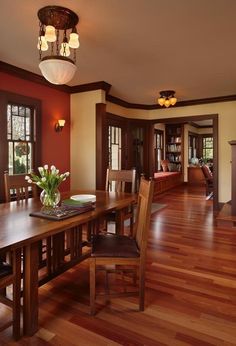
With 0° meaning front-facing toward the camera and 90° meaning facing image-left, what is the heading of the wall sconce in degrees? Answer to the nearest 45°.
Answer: approximately 315°

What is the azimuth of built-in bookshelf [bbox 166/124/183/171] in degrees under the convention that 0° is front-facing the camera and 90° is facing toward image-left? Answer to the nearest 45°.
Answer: approximately 0°

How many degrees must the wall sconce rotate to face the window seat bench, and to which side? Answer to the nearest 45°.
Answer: approximately 90° to its left

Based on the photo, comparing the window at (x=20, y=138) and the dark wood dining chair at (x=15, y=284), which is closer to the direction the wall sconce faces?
the dark wood dining chair

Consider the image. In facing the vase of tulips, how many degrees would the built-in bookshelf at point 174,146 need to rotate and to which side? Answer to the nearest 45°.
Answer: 0° — it already faces it

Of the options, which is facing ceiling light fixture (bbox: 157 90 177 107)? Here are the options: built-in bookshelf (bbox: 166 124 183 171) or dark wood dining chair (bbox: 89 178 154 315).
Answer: the built-in bookshelf

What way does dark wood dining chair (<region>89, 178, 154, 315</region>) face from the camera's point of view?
to the viewer's left

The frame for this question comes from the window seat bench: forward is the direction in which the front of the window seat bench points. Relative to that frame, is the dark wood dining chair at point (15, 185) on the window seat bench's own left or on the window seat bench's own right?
on the window seat bench's own right

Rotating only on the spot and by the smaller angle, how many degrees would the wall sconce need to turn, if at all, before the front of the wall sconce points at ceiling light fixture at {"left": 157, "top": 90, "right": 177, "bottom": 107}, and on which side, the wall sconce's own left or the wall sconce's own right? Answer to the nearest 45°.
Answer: approximately 45° to the wall sconce's own left

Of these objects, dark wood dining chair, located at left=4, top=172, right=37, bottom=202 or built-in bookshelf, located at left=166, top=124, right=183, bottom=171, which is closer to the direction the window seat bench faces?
the dark wood dining chair

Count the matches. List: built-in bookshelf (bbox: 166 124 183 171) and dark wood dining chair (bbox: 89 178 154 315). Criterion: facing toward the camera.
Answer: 1

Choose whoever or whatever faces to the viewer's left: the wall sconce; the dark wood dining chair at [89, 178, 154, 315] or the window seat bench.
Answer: the dark wood dining chair

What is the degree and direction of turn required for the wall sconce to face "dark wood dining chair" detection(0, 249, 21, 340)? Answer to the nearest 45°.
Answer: approximately 45° to its right
